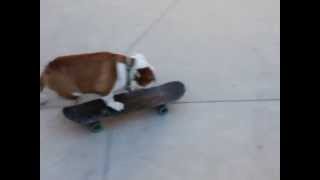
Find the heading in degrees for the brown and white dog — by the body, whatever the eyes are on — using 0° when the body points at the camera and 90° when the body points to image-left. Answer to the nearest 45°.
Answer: approximately 270°
